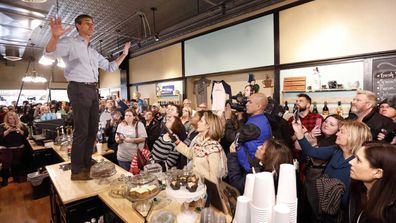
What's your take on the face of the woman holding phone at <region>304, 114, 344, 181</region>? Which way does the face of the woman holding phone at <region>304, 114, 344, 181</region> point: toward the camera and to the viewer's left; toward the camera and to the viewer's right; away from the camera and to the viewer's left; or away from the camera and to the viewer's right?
toward the camera and to the viewer's left

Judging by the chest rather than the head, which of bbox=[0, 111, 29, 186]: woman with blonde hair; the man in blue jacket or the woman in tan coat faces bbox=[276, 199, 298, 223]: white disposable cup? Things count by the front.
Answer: the woman with blonde hair

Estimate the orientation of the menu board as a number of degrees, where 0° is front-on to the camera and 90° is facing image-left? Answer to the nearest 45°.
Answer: approximately 45°

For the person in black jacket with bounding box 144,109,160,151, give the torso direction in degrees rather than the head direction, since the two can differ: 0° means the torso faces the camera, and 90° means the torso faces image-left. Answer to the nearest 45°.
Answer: approximately 45°

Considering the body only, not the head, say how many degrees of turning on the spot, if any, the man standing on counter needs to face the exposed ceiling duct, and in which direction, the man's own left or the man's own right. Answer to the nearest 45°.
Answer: approximately 135° to the man's own left

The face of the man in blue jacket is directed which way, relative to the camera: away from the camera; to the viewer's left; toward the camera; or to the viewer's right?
to the viewer's left

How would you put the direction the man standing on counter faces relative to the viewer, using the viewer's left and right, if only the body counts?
facing the viewer and to the right of the viewer

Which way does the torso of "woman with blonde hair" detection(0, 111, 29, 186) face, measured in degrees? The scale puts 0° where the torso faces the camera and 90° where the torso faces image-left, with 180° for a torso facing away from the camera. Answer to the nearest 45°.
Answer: approximately 0°

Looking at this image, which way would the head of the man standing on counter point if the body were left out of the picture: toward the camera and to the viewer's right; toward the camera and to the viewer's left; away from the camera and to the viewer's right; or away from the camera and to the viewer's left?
toward the camera and to the viewer's right

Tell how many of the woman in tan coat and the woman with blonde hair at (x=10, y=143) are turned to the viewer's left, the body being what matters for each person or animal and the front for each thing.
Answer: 1

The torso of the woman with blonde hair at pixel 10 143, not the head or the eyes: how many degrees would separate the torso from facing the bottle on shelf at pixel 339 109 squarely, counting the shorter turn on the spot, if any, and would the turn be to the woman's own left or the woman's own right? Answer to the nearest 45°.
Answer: approximately 45° to the woman's own left

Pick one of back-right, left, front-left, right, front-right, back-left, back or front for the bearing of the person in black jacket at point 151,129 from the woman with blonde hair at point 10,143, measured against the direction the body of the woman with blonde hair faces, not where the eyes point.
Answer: front-left

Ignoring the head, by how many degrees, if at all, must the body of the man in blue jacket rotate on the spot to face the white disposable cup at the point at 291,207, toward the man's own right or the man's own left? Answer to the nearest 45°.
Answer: approximately 90° to the man's own left
